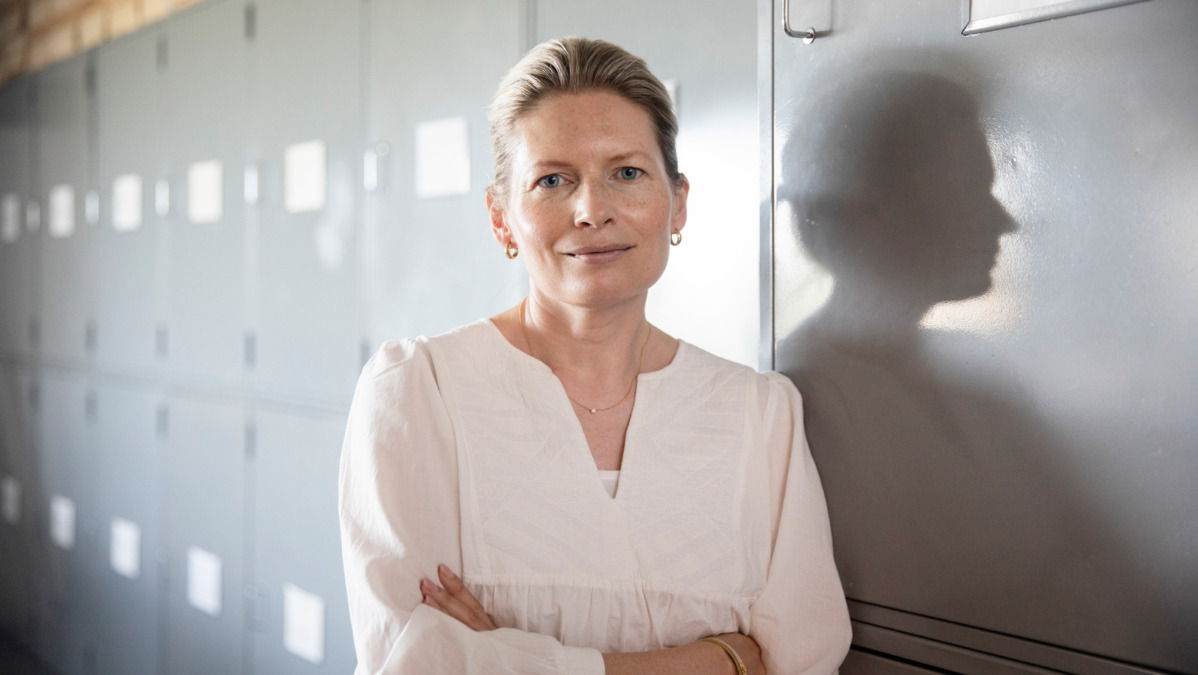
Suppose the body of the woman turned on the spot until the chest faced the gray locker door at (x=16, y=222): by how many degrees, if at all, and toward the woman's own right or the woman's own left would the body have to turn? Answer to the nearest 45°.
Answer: approximately 135° to the woman's own right

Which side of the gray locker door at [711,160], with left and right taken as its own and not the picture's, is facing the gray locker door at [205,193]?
right

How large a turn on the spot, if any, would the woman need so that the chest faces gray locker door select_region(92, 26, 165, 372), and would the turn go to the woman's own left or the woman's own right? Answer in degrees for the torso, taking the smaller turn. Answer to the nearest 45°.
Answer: approximately 135° to the woman's own right

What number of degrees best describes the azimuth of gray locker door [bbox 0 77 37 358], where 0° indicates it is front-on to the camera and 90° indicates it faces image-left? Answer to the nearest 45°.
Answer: approximately 45°

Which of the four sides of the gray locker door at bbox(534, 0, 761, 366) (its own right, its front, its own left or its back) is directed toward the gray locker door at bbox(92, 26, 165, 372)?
right

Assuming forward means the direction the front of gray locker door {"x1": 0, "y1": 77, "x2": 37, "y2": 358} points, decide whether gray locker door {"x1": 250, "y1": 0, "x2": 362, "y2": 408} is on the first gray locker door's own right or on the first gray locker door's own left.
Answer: on the first gray locker door's own left

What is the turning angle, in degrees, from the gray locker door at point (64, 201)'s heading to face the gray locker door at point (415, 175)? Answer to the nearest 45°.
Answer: approximately 45° to its left
